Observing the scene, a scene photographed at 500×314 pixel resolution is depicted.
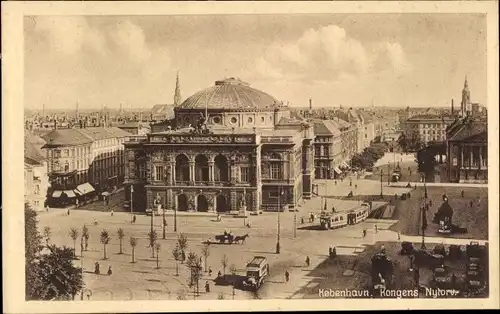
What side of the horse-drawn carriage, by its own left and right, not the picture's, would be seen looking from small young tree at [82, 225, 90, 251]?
back

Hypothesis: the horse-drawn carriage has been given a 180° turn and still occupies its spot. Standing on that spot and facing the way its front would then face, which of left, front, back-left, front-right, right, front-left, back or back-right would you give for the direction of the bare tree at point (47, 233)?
front

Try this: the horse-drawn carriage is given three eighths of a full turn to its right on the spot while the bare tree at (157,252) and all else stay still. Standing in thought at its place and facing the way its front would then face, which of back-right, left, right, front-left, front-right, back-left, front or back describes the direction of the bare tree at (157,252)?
front-right

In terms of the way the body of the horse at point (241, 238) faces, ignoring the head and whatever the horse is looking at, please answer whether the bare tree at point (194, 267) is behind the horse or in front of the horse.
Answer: behind

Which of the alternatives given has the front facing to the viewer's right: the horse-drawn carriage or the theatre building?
the horse-drawn carriage

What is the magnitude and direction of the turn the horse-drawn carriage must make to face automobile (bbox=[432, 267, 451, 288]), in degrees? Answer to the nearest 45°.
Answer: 0° — it already faces it

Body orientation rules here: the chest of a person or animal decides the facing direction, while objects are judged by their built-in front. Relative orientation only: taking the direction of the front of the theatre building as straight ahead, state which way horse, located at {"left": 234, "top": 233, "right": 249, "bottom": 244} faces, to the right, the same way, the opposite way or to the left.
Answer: to the left

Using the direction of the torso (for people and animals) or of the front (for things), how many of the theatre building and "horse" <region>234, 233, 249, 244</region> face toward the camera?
1

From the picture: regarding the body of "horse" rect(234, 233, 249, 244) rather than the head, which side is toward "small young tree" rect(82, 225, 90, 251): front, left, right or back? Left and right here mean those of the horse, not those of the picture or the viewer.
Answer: back

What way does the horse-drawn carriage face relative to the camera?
to the viewer's right

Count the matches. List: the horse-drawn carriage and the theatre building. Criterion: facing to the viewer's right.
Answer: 1

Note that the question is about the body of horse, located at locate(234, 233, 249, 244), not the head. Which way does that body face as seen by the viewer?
to the viewer's right
